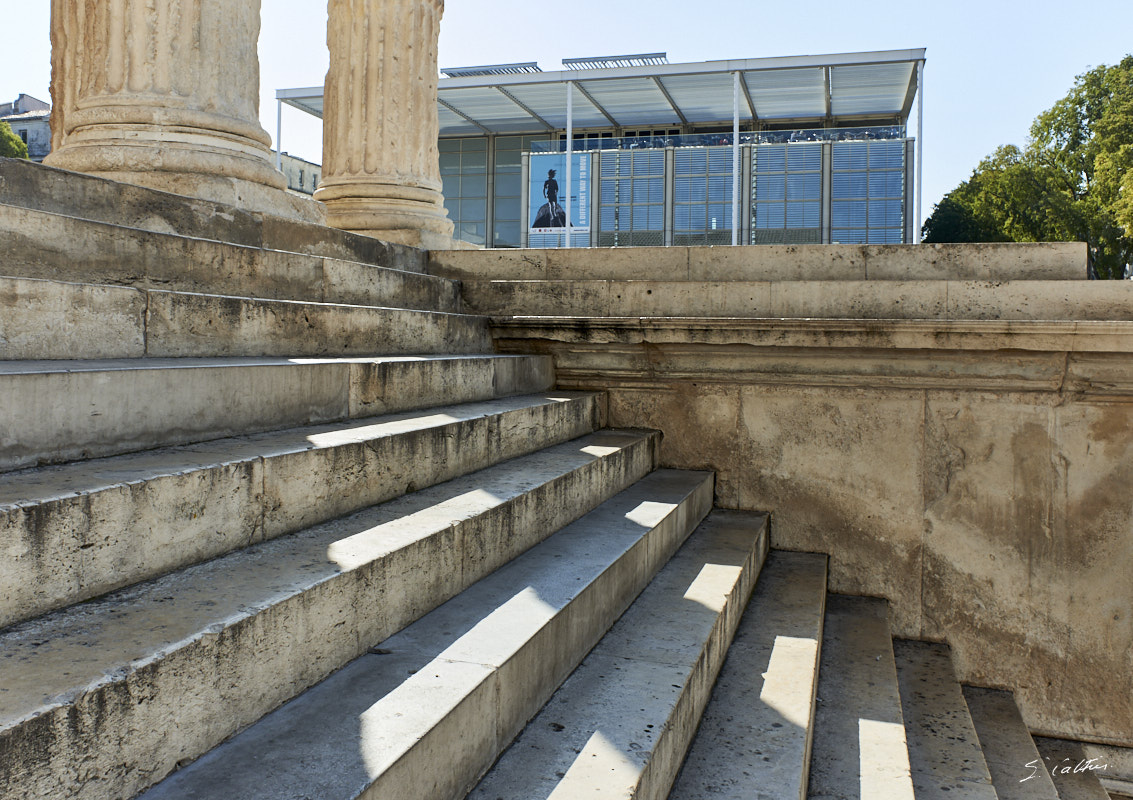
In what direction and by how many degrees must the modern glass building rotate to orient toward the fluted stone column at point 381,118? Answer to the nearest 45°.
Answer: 0° — it already faces it

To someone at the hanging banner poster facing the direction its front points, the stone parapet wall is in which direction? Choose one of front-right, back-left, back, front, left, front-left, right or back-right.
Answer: front

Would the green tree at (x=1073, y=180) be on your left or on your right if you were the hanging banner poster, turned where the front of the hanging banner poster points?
on your left

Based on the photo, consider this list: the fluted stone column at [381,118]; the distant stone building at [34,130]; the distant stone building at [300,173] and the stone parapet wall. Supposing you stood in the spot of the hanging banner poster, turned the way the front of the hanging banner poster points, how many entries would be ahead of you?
2

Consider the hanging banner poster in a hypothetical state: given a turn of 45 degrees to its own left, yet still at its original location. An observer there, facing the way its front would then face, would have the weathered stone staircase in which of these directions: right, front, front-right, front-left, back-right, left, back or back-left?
front-right

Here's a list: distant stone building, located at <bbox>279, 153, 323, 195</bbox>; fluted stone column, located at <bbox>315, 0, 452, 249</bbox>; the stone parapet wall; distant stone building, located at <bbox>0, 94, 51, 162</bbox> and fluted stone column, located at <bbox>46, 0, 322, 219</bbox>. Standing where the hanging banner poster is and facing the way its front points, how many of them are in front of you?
3

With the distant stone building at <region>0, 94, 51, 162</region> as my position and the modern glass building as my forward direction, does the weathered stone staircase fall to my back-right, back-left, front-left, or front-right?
front-right

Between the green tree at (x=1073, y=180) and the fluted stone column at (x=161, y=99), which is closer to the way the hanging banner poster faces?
the fluted stone column

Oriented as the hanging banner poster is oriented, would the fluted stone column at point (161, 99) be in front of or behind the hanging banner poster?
in front

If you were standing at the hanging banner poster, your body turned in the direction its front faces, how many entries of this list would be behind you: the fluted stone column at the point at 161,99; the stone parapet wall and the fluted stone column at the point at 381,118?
0

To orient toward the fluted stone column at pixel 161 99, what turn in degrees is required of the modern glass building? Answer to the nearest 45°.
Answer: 0° — it already faces it

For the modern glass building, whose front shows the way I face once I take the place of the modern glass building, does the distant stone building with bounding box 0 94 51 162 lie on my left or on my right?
on my right

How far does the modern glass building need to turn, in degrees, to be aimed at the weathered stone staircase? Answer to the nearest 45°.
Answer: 0° — it already faces it

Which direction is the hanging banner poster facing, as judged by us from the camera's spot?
facing the viewer

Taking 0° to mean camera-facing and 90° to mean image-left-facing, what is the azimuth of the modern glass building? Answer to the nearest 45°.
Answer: approximately 0°

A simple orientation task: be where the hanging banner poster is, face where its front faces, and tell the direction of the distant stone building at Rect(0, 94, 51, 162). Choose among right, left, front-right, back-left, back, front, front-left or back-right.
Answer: back-right

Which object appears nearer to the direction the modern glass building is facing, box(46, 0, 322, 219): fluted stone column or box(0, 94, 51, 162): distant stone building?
the fluted stone column
